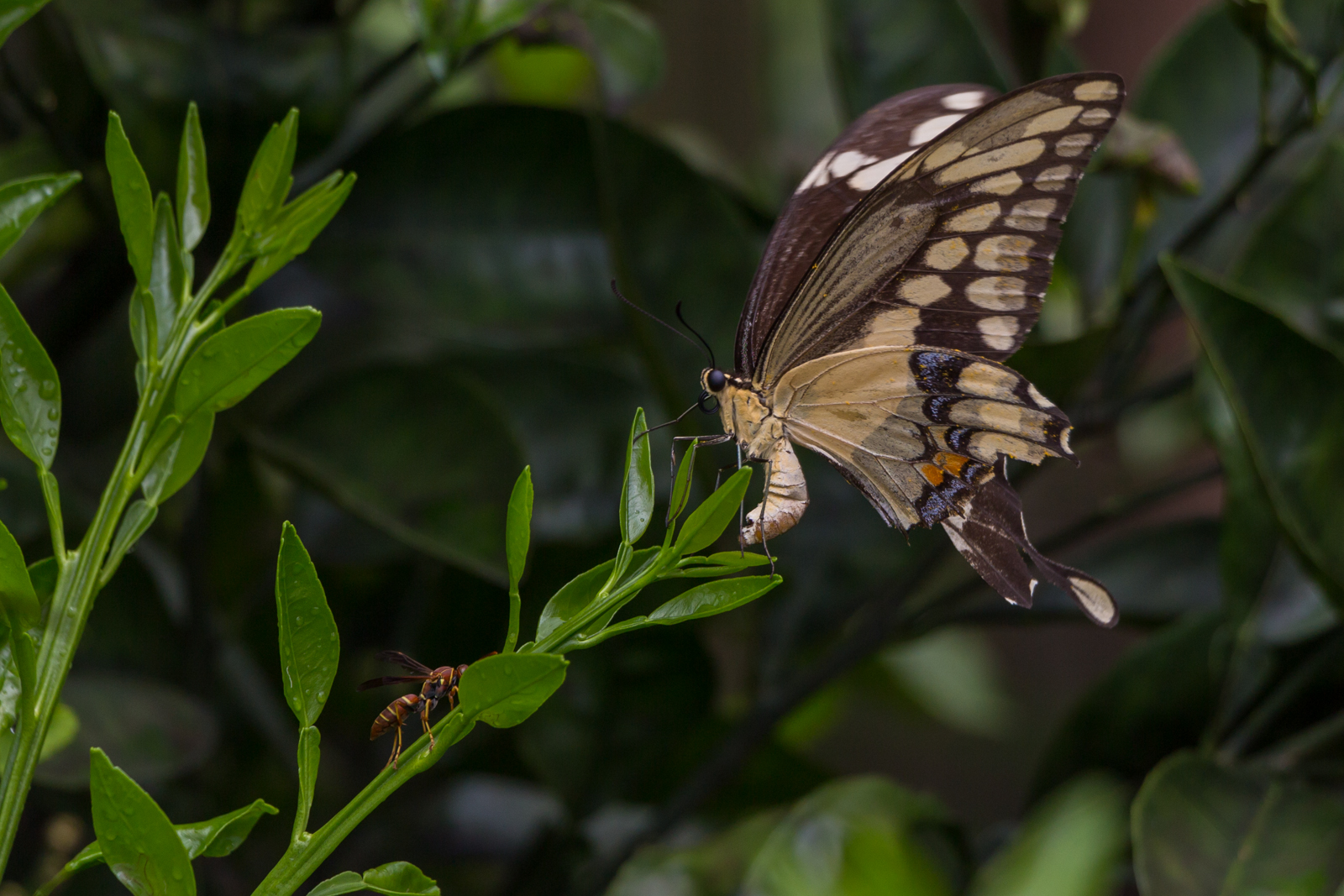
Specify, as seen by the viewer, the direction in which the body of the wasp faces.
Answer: to the viewer's right

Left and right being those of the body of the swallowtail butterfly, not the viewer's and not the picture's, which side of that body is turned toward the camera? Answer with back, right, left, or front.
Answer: left
